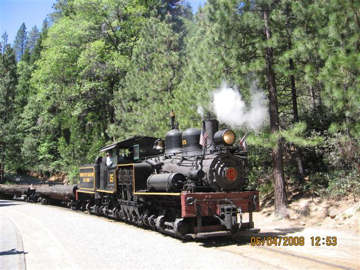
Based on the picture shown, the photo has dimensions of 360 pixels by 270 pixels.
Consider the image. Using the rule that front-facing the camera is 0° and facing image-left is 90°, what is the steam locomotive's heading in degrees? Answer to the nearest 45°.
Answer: approximately 315°
